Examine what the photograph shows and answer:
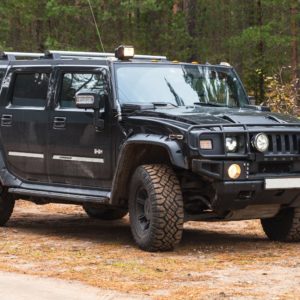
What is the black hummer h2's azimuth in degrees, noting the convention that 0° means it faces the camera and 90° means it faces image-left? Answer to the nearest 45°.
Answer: approximately 315°
